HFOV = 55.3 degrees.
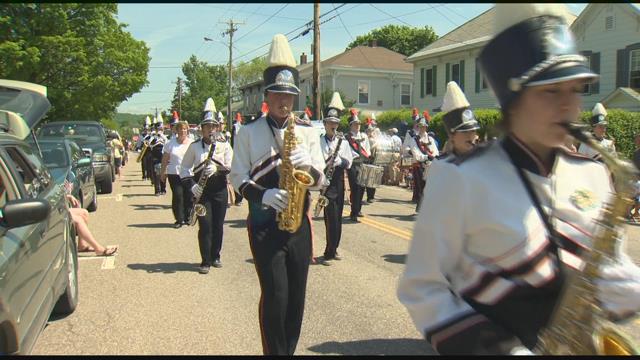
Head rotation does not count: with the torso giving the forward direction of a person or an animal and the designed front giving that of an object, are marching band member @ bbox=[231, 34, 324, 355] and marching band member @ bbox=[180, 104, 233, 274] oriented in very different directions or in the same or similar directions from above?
same or similar directions

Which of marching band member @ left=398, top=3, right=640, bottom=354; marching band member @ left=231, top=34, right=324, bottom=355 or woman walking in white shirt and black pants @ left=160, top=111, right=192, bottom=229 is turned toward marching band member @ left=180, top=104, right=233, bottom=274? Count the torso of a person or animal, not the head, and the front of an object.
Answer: woman walking in white shirt and black pants @ left=160, top=111, right=192, bottom=229

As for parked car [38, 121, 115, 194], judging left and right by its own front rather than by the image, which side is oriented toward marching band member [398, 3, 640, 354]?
front

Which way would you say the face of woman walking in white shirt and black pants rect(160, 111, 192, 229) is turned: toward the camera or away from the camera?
toward the camera

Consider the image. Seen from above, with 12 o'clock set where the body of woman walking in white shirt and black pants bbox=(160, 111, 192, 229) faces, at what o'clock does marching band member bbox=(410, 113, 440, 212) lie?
marching band member bbox=(410, 113, 440, 212) is roughly at 9 o'clock from woman walking in white shirt and black pants bbox=(160, 111, 192, 229).

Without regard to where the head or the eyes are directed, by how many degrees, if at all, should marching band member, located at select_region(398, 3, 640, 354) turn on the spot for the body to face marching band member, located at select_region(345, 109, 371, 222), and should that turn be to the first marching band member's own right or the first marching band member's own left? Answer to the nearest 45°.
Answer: approximately 135° to the first marching band member's own left

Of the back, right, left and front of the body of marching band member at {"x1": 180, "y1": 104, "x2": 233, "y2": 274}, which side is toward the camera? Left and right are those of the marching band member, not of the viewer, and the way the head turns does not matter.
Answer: front

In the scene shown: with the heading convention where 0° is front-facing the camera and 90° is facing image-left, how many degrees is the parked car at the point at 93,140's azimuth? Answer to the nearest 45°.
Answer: approximately 0°

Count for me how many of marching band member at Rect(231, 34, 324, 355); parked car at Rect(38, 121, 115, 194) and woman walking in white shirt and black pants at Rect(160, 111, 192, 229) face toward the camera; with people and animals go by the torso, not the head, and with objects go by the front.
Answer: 3

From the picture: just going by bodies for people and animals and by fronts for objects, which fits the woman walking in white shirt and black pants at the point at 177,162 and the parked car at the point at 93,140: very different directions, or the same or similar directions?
same or similar directions

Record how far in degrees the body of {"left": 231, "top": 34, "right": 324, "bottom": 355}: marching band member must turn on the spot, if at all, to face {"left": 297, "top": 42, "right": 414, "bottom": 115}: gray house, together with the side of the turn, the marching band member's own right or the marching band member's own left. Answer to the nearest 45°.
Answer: approximately 180°

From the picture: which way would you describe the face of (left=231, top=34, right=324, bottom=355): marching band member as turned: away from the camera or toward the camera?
toward the camera

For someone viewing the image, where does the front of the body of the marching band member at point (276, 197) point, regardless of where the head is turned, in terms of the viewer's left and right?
facing the viewer

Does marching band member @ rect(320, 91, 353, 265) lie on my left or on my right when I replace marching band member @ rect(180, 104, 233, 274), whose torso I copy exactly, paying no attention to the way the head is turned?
on my left

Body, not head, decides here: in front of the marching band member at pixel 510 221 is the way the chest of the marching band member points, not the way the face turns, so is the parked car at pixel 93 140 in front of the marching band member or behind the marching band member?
behind

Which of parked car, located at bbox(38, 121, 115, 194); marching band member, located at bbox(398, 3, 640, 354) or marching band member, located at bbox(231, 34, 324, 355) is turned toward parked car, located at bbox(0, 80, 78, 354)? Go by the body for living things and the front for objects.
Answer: parked car, located at bbox(38, 121, 115, 194)

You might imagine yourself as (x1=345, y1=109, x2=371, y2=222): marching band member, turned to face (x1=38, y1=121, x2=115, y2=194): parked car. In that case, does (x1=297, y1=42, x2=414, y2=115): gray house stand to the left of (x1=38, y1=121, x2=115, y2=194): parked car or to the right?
right
